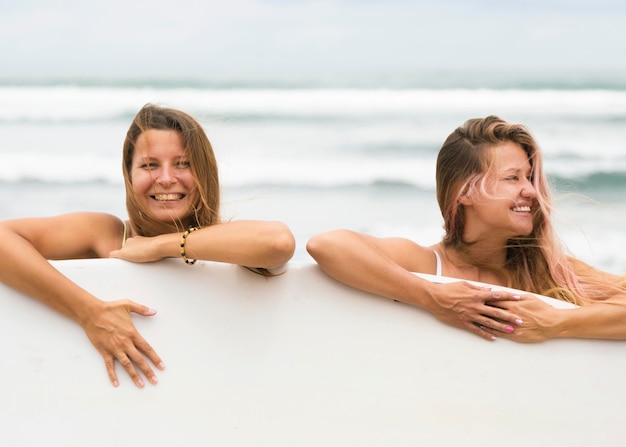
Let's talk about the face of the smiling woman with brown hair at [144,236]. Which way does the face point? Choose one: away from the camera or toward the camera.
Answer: toward the camera

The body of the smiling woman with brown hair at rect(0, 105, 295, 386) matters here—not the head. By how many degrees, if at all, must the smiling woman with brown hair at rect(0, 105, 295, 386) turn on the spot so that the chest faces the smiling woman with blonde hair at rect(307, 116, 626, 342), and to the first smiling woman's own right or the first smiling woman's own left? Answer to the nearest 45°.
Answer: approximately 90° to the first smiling woman's own left

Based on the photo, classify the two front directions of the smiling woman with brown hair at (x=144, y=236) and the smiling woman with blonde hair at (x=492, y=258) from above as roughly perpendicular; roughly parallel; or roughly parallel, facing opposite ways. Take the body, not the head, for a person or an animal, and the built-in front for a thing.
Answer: roughly parallel

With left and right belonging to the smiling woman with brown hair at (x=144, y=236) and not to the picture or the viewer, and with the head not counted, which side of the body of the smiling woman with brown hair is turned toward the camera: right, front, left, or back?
front

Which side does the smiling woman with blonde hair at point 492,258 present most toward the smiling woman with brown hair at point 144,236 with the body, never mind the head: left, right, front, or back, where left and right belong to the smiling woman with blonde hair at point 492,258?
right

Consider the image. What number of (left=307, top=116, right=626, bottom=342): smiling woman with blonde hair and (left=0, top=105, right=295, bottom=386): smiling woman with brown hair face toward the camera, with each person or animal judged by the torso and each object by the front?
2
